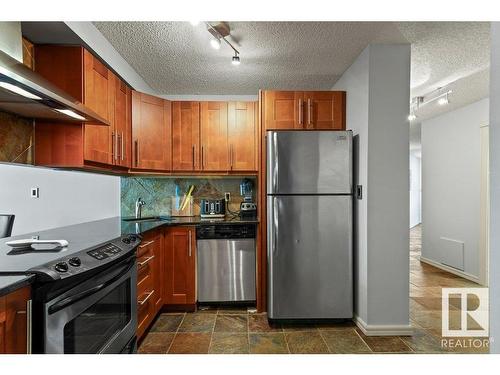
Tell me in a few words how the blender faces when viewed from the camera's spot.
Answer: facing the viewer

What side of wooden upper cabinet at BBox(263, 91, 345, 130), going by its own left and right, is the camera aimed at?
front

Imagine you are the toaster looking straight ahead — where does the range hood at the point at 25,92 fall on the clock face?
The range hood is roughly at 1 o'clock from the toaster.

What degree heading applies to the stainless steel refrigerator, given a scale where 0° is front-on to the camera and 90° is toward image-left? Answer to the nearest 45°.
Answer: approximately 0°

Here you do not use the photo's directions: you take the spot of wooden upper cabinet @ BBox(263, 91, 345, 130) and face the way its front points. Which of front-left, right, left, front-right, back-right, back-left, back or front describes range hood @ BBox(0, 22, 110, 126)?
front-right

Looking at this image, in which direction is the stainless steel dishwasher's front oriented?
toward the camera

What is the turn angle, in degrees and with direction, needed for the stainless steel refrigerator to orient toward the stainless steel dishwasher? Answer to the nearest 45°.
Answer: approximately 90° to its right

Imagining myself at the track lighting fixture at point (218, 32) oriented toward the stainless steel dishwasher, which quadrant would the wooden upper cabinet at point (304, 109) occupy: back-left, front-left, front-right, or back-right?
front-right

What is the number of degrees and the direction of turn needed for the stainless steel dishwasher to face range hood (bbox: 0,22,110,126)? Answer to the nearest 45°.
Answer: approximately 45° to its right
